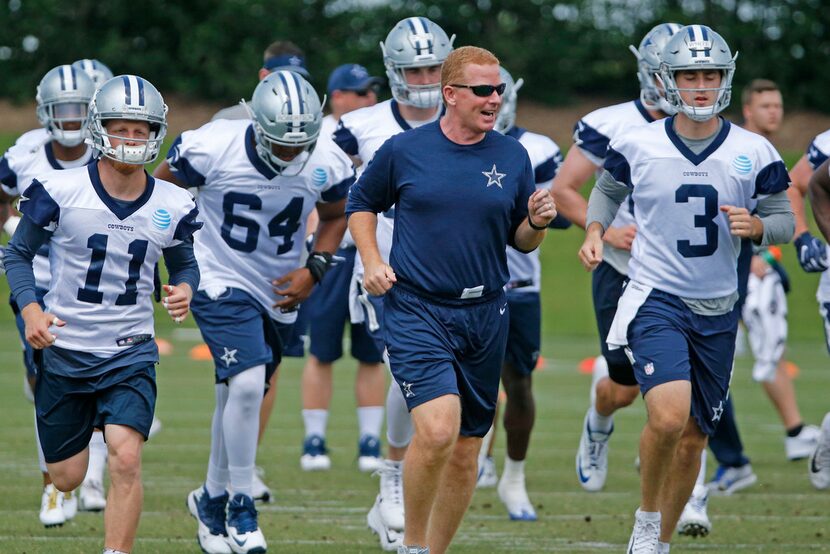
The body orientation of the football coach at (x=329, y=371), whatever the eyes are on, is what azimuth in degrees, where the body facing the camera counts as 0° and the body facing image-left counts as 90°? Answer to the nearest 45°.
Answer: approximately 0°

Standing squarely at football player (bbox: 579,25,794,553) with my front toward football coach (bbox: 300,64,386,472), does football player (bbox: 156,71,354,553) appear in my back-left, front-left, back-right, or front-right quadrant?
front-left

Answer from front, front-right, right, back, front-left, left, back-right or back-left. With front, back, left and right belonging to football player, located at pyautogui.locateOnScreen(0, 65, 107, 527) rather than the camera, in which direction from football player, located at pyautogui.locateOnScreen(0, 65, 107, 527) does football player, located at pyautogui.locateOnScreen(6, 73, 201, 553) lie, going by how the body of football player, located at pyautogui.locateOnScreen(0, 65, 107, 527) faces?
front

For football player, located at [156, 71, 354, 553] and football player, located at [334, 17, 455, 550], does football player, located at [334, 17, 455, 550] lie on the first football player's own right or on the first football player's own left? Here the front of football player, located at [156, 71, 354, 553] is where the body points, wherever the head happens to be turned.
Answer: on the first football player's own left

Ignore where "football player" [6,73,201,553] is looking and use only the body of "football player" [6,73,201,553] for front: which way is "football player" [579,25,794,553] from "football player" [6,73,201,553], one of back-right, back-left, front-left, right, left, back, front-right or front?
left

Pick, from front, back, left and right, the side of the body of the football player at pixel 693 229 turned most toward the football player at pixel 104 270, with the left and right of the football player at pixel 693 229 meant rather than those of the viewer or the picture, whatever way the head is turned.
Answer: right

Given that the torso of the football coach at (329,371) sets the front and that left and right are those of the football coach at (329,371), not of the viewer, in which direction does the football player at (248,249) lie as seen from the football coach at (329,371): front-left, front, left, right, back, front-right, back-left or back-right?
front

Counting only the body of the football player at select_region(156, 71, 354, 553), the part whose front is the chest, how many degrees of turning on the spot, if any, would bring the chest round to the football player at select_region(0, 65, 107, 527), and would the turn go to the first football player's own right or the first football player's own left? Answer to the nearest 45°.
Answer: approximately 135° to the first football player's own right

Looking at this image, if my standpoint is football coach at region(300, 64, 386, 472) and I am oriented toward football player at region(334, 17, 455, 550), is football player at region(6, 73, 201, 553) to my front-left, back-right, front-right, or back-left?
front-right

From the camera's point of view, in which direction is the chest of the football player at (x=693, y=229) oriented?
toward the camera

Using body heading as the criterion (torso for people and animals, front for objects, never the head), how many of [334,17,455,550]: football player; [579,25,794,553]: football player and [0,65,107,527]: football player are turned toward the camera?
3

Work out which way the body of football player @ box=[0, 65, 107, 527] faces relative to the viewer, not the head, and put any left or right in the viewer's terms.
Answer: facing the viewer

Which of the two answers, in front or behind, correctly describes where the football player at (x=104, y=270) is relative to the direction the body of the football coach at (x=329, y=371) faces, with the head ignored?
in front
